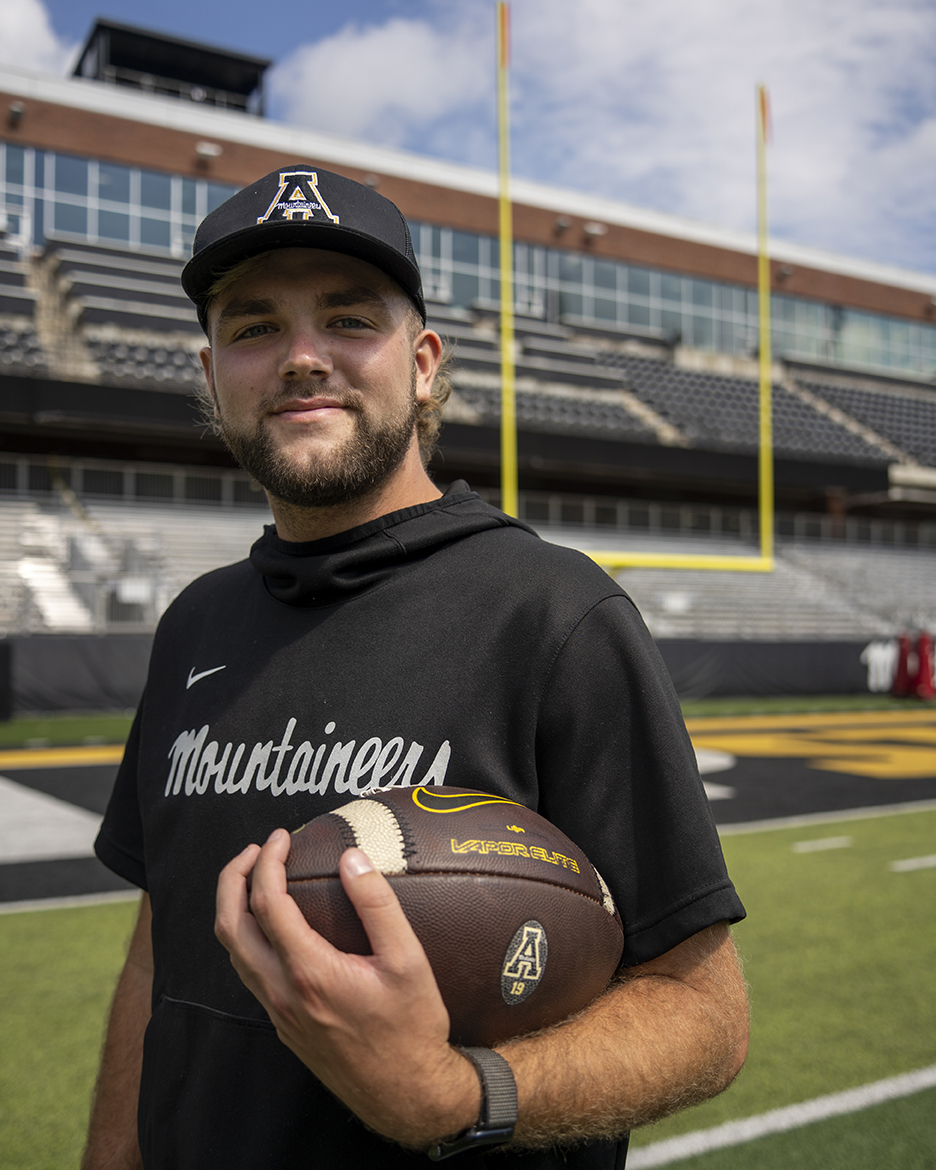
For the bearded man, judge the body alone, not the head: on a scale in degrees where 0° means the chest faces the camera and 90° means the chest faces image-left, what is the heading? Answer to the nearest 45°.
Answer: approximately 45°
